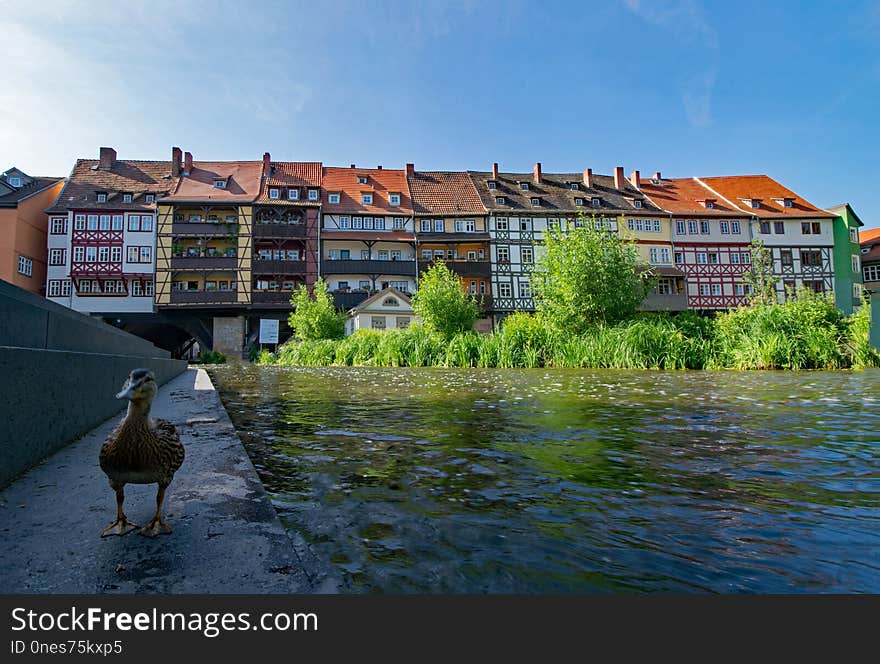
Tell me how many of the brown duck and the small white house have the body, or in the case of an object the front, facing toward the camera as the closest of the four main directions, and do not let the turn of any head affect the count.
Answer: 2

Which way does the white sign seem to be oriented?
toward the camera

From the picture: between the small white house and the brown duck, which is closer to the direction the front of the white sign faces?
the brown duck

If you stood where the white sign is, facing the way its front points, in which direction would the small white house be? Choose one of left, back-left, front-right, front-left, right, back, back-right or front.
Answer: front-left

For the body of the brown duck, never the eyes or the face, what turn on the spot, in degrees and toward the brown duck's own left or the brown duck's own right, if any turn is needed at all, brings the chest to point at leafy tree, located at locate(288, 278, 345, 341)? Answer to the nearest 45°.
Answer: approximately 180°

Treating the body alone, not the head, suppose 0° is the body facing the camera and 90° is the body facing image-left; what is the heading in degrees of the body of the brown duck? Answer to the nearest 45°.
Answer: approximately 0°

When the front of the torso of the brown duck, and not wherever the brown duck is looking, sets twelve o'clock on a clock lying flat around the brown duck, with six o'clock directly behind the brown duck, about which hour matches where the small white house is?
The small white house is roughly at 7 o'clock from the brown duck.

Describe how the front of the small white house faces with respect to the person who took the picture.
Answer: facing the viewer

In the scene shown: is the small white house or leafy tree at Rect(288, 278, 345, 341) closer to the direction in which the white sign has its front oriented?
the leafy tree

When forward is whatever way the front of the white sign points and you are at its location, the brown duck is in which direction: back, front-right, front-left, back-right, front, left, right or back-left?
front
